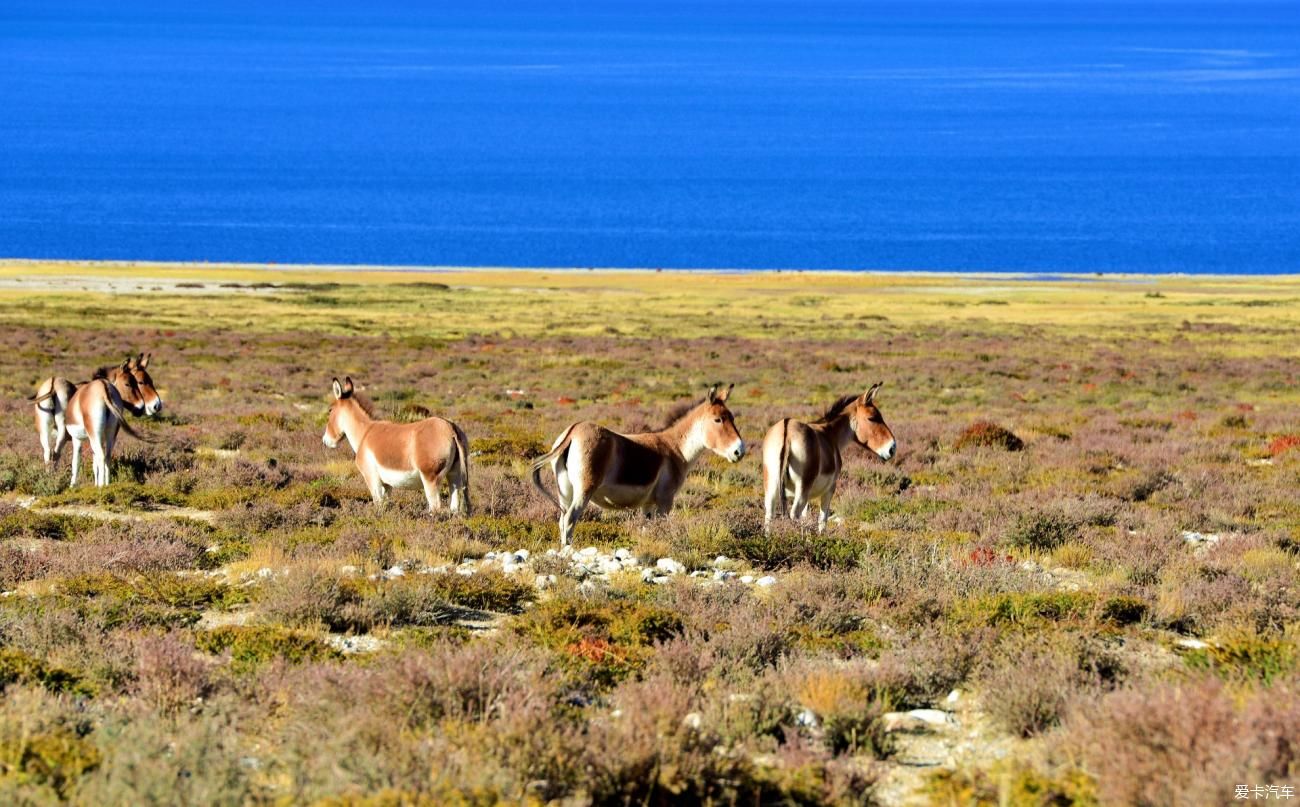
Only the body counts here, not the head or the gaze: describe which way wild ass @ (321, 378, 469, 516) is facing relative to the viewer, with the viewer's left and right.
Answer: facing away from the viewer and to the left of the viewer

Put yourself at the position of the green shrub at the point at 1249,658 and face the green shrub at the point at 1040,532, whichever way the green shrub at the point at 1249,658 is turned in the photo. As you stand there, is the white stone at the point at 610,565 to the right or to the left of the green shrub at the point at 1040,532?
left

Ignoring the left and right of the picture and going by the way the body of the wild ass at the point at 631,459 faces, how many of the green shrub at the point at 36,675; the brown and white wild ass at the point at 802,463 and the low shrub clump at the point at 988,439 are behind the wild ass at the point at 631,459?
1

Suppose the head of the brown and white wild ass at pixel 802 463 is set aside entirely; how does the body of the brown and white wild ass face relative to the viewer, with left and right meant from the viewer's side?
facing away from the viewer and to the right of the viewer

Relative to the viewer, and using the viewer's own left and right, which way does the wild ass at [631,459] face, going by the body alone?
facing away from the viewer and to the right of the viewer

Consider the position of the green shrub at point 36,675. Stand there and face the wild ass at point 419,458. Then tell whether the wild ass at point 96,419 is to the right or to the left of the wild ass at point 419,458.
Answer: left

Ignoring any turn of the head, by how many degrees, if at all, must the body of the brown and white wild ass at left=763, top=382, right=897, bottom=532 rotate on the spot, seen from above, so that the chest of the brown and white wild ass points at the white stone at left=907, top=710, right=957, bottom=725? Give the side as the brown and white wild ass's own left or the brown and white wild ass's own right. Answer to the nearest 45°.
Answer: approximately 135° to the brown and white wild ass's own right

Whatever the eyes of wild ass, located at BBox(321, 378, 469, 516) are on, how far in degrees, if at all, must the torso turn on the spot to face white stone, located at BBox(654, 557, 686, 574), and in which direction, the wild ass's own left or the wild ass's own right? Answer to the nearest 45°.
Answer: approximately 180°

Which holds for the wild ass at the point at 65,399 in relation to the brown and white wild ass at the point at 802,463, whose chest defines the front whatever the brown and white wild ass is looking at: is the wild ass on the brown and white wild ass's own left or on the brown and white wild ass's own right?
on the brown and white wild ass's own left

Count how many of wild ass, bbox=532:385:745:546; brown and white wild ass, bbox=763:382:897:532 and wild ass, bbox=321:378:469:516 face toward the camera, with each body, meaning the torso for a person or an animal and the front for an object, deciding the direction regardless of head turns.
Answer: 0

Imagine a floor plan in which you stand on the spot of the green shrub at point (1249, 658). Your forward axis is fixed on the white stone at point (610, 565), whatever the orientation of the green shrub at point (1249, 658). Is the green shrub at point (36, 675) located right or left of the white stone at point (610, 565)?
left

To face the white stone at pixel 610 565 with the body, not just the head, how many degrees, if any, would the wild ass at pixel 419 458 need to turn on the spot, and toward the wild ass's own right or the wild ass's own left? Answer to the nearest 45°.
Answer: approximately 180°

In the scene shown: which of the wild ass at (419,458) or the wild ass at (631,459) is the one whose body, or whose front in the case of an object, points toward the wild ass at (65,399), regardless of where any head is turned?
the wild ass at (419,458)

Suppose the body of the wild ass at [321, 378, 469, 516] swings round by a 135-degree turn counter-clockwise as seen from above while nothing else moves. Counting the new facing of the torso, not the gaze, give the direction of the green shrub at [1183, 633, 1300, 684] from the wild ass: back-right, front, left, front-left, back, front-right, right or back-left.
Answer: front-left

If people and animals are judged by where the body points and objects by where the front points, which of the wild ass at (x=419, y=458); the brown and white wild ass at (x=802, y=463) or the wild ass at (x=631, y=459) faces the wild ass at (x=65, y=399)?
the wild ass at (x=419, y=458)

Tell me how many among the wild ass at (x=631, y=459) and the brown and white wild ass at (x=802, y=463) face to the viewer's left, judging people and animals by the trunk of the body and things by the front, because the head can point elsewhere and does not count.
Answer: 0

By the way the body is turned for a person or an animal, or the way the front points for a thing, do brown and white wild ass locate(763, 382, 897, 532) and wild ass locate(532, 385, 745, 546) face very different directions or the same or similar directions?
same or similar directions

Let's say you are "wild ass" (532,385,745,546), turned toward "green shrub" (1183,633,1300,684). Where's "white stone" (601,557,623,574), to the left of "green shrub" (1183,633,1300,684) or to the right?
right

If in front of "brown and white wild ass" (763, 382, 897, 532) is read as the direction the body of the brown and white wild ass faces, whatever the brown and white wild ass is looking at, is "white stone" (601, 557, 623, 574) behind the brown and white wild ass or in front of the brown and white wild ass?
behind

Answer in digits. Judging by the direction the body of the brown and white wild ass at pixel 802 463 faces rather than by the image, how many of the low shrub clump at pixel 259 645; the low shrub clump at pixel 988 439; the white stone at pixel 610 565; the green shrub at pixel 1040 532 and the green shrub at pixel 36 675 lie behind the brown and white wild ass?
3
